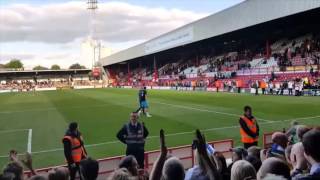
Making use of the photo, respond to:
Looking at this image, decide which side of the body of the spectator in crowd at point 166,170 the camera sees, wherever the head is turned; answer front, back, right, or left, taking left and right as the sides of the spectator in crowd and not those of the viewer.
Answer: back

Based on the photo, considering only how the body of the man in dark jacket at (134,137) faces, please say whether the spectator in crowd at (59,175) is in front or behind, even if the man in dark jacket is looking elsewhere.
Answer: in front

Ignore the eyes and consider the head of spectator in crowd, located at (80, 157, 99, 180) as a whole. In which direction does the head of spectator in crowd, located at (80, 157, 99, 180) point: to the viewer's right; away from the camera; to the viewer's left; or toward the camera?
away from the camera

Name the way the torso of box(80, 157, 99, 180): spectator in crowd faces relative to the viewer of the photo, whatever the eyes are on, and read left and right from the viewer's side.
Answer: facing away from the viewer

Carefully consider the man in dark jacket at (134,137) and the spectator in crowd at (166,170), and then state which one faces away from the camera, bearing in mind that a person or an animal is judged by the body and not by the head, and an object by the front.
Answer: the spectator in crowd

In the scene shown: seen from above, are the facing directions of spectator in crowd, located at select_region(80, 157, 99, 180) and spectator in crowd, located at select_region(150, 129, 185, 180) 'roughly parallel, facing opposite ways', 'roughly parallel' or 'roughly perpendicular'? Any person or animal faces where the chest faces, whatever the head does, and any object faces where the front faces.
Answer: roughly parallel

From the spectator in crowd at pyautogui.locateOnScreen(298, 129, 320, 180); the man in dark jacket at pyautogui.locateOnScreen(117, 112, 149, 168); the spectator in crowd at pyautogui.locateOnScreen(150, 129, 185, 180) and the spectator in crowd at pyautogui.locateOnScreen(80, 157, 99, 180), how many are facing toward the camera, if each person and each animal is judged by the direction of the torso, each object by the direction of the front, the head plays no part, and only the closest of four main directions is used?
1

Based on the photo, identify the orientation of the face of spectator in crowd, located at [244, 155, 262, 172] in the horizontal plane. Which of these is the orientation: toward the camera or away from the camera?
away from the camera

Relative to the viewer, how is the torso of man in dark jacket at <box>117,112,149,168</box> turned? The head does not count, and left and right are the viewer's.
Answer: facing the viewer

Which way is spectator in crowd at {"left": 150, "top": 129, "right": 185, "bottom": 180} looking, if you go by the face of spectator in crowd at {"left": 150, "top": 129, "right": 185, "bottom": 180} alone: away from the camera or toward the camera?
away from the camera

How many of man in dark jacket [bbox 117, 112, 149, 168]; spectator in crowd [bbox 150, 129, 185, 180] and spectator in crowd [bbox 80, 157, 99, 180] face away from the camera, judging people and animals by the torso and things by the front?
2

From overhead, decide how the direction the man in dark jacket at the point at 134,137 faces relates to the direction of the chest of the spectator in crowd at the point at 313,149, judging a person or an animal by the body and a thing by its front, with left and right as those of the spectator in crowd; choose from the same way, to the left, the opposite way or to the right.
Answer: the opposite way

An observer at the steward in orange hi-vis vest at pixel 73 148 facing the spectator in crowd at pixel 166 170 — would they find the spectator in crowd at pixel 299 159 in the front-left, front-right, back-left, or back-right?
front-left

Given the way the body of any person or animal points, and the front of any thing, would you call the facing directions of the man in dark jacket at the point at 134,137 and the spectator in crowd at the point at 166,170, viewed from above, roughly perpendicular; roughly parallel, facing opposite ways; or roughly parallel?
roughly parallel, facing opposite ways
